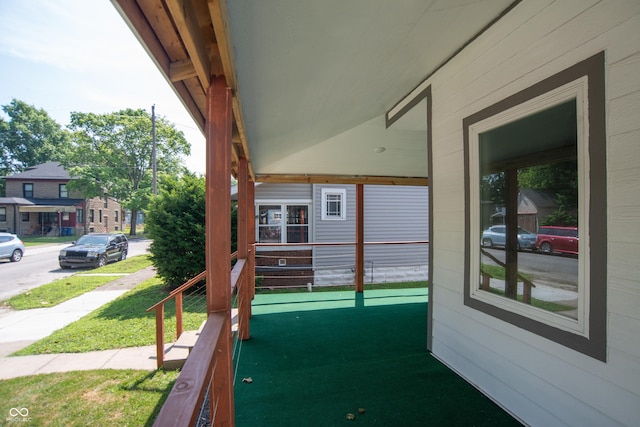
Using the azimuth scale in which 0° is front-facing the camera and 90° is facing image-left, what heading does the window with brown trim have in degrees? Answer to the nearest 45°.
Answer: approximately 45°

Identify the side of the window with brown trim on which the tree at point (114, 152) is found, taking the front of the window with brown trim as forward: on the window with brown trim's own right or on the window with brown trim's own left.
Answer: on the window with brown trim's own right

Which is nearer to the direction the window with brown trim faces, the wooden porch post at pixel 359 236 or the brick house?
the brick house

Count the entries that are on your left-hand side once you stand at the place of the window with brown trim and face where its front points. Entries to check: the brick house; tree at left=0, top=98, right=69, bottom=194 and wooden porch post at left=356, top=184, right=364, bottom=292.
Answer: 0

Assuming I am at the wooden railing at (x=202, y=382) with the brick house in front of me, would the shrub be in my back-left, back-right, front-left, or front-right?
front-right

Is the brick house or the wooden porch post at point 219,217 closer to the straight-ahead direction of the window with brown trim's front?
the wooden porch post

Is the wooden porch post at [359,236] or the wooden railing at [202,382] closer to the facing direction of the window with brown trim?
the wooden railing

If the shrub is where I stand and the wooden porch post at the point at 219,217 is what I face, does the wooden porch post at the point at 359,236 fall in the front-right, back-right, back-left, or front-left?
front-left

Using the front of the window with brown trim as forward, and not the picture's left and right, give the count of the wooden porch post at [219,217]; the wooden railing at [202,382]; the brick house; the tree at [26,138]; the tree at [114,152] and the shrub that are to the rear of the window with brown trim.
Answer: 0

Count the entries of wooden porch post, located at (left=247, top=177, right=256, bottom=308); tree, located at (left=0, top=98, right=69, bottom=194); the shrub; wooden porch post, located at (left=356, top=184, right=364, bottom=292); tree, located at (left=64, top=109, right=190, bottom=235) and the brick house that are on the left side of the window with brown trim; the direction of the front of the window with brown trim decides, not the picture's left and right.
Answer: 0

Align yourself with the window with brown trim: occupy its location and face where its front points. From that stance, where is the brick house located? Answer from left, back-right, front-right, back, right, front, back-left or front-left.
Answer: front-right

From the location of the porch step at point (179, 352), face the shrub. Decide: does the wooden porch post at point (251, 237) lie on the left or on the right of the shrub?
right

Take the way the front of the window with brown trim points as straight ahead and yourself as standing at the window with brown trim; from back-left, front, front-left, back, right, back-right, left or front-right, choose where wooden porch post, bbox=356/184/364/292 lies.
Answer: right

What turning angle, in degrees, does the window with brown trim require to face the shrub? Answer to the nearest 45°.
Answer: approximately 45° to its right

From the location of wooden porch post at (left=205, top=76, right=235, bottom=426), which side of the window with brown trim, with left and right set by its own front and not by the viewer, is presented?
front

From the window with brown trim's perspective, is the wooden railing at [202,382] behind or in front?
in front

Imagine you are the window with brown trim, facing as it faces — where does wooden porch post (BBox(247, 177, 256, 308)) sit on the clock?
The wooden porch post is roughly at 2 o'clock from the window with brown trim.
